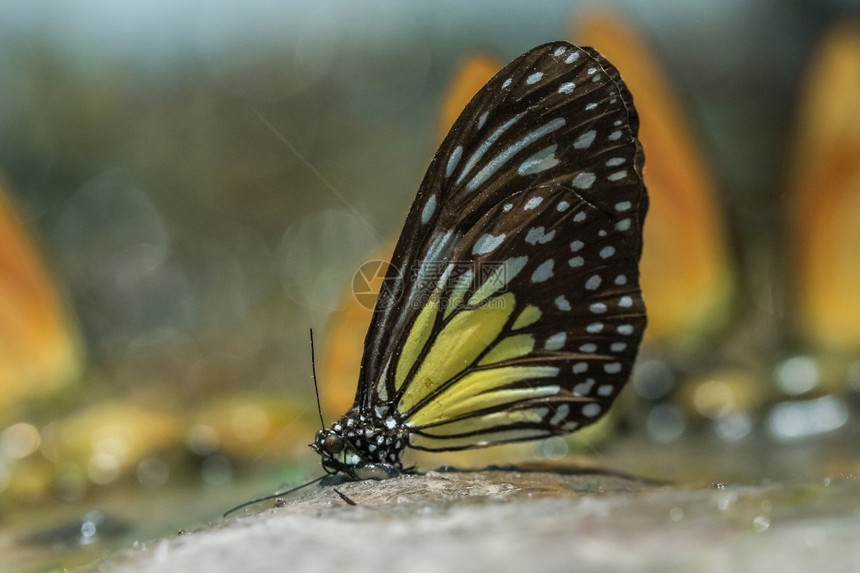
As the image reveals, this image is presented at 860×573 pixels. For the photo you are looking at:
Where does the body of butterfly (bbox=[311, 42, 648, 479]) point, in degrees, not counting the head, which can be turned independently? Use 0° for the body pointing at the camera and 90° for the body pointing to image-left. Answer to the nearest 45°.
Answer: approximately 90°
